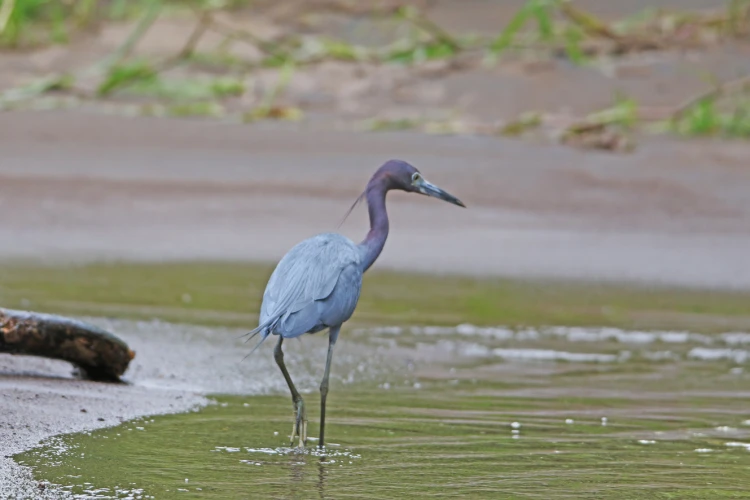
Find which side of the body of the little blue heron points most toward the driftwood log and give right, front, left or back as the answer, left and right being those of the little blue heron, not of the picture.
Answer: back

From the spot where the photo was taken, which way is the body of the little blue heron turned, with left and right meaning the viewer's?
facing to the right of the viewer
